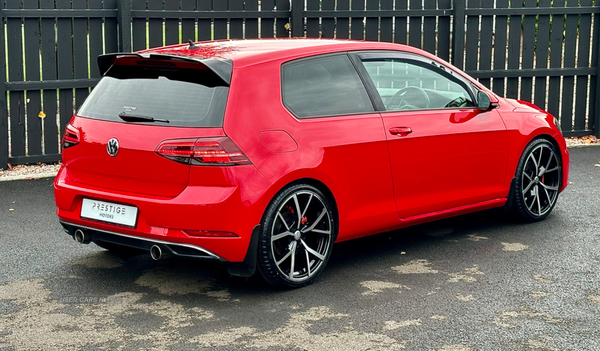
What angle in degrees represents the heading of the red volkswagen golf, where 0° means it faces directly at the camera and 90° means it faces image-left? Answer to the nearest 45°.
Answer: approximately 225°
